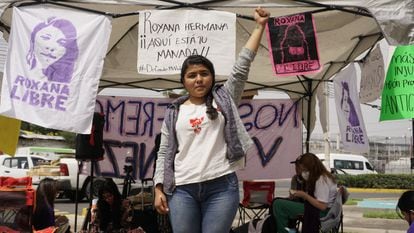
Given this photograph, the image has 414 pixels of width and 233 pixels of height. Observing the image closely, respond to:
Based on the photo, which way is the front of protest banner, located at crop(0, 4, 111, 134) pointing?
toward the camera

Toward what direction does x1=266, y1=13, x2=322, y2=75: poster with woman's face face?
toward the camera

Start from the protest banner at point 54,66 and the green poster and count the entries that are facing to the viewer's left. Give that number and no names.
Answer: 0

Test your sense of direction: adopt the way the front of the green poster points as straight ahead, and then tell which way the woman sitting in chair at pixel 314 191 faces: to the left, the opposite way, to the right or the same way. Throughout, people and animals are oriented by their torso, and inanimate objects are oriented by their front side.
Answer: to the right

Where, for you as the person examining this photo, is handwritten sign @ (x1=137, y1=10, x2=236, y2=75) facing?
facing the viewer

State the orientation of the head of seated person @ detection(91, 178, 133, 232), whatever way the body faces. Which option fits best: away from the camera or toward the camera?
toward the camera

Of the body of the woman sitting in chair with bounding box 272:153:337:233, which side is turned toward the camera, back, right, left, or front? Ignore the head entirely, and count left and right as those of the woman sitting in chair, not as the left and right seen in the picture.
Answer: left
